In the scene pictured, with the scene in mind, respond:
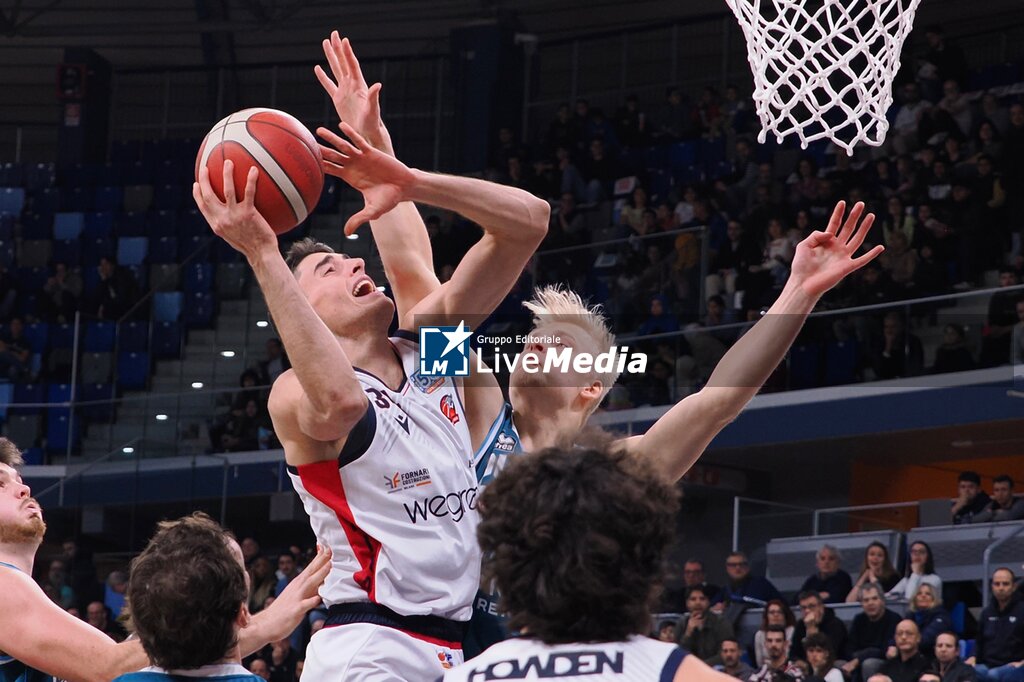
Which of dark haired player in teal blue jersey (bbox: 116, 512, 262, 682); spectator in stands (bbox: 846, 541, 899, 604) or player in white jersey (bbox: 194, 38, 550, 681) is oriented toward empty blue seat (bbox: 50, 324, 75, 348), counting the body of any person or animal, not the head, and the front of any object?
the dark haired player in teal blue jersey

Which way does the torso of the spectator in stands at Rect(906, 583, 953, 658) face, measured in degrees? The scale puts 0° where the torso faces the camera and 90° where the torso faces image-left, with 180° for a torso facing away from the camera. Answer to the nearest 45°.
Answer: approximately 45°

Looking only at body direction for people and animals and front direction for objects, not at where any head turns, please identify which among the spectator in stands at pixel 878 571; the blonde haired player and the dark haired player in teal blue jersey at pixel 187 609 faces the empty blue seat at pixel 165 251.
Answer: the dark haired player in teal blue jersey

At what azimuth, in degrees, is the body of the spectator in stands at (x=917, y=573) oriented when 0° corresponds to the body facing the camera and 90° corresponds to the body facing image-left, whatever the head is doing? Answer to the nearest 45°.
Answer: approximately 45°

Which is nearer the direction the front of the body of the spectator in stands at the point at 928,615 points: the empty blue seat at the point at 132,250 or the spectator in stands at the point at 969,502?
the empty blue seat

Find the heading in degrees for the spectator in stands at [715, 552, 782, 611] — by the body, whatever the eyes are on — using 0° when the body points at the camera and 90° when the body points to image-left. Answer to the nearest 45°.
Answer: approximately 45°

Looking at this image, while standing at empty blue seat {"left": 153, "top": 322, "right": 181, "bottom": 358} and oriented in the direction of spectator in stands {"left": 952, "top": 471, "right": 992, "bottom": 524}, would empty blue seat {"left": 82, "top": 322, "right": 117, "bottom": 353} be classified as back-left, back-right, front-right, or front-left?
back-right

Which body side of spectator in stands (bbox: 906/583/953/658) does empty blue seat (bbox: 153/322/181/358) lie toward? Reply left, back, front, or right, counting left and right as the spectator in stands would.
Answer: right

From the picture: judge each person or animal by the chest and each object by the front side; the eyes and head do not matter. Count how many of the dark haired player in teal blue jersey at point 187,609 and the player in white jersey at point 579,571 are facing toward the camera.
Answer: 0

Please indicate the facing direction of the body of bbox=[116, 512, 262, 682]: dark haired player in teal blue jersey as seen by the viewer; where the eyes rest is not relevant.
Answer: away from the camera

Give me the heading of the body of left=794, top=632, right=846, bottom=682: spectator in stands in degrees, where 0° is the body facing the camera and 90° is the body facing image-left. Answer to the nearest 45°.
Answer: approximately 45°

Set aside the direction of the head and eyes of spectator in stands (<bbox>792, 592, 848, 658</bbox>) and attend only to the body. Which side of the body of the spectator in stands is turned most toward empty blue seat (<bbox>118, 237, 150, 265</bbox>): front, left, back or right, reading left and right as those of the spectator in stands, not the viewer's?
right

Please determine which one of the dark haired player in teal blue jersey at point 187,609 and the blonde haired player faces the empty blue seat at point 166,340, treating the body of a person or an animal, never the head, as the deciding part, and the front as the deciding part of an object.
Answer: the dark haired player in teal blue jersey
